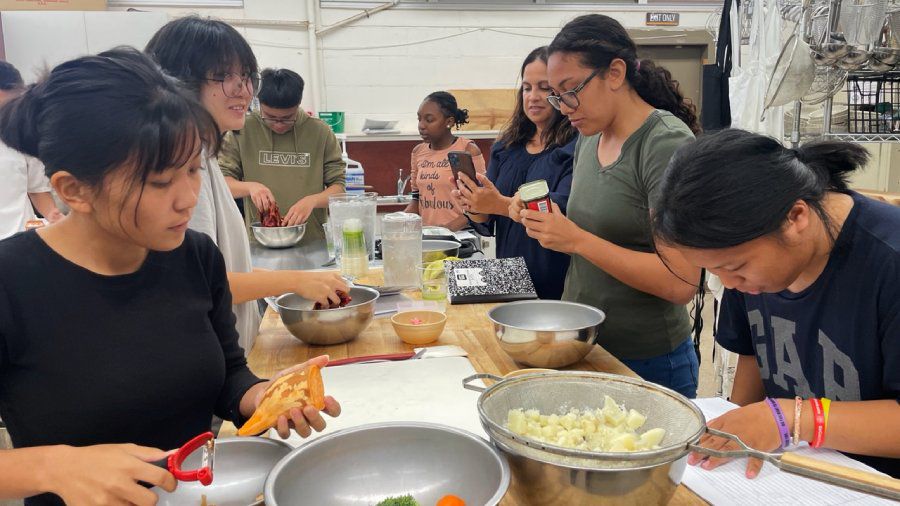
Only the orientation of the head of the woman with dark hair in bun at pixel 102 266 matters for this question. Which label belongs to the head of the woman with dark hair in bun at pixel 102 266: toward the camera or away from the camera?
toward the camera

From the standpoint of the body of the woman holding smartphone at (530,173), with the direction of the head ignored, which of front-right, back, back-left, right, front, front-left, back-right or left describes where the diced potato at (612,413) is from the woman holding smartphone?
front-left

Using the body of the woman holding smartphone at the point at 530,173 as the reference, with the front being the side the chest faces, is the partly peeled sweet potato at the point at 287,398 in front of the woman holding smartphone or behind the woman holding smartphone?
in front

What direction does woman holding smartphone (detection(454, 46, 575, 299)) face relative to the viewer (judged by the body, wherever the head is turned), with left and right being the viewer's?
facing the viewer and to the left of the viewer

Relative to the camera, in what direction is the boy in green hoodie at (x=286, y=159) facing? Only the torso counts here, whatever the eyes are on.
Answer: toward the camera

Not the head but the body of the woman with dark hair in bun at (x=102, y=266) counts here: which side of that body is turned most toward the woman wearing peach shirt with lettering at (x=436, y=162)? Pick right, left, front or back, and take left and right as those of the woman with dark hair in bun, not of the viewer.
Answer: left

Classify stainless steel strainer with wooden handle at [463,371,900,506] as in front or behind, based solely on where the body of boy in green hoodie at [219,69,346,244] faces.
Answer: in front

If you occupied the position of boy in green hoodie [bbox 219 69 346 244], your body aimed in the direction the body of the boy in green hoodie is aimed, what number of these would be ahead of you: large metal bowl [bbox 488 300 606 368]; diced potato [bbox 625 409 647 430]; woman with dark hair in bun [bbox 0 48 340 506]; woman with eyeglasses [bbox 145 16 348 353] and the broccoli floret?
5

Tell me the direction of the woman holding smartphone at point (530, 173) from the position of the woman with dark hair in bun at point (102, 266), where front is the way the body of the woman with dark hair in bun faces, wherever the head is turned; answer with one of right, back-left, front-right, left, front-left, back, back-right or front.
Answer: left

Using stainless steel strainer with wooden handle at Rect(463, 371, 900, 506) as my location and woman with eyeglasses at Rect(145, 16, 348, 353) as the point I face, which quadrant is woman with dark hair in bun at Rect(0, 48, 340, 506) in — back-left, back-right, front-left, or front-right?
front-left

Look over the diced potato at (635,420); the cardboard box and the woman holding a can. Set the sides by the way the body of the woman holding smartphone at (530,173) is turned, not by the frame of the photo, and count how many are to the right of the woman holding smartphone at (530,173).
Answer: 1
